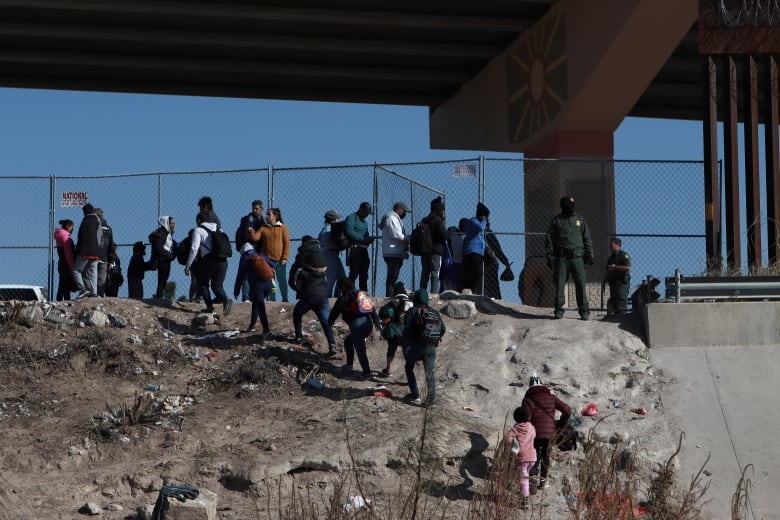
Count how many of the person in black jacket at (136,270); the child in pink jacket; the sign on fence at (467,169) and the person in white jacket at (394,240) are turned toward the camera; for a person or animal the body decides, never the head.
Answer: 1

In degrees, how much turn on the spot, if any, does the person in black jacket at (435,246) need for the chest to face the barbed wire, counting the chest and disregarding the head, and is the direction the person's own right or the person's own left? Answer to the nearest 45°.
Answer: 0° — they already face it

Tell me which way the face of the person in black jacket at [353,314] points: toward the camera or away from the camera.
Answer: away from the camera

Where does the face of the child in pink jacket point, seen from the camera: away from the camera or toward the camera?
away from the camera

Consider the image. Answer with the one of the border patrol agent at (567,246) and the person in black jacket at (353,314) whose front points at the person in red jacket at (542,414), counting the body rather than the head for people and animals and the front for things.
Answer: the border patrol agent

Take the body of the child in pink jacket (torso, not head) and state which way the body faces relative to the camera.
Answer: away from the camera

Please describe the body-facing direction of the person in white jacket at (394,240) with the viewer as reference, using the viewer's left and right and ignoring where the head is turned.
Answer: facing to the right of the viewer

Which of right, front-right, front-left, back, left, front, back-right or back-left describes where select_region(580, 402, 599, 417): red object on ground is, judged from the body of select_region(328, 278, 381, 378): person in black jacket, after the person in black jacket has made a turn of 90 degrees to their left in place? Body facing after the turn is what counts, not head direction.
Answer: back-left
